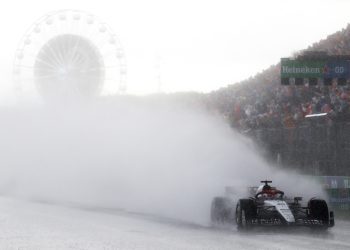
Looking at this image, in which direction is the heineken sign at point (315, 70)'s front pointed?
toward the camera

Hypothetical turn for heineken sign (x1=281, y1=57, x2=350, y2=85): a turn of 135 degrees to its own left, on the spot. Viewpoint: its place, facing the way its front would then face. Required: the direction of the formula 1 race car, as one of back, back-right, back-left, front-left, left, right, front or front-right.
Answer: back-right

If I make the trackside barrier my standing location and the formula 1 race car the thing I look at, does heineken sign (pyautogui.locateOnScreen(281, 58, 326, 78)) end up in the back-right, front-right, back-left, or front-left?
back-right

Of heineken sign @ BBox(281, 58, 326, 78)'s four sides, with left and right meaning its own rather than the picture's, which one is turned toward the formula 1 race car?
front
